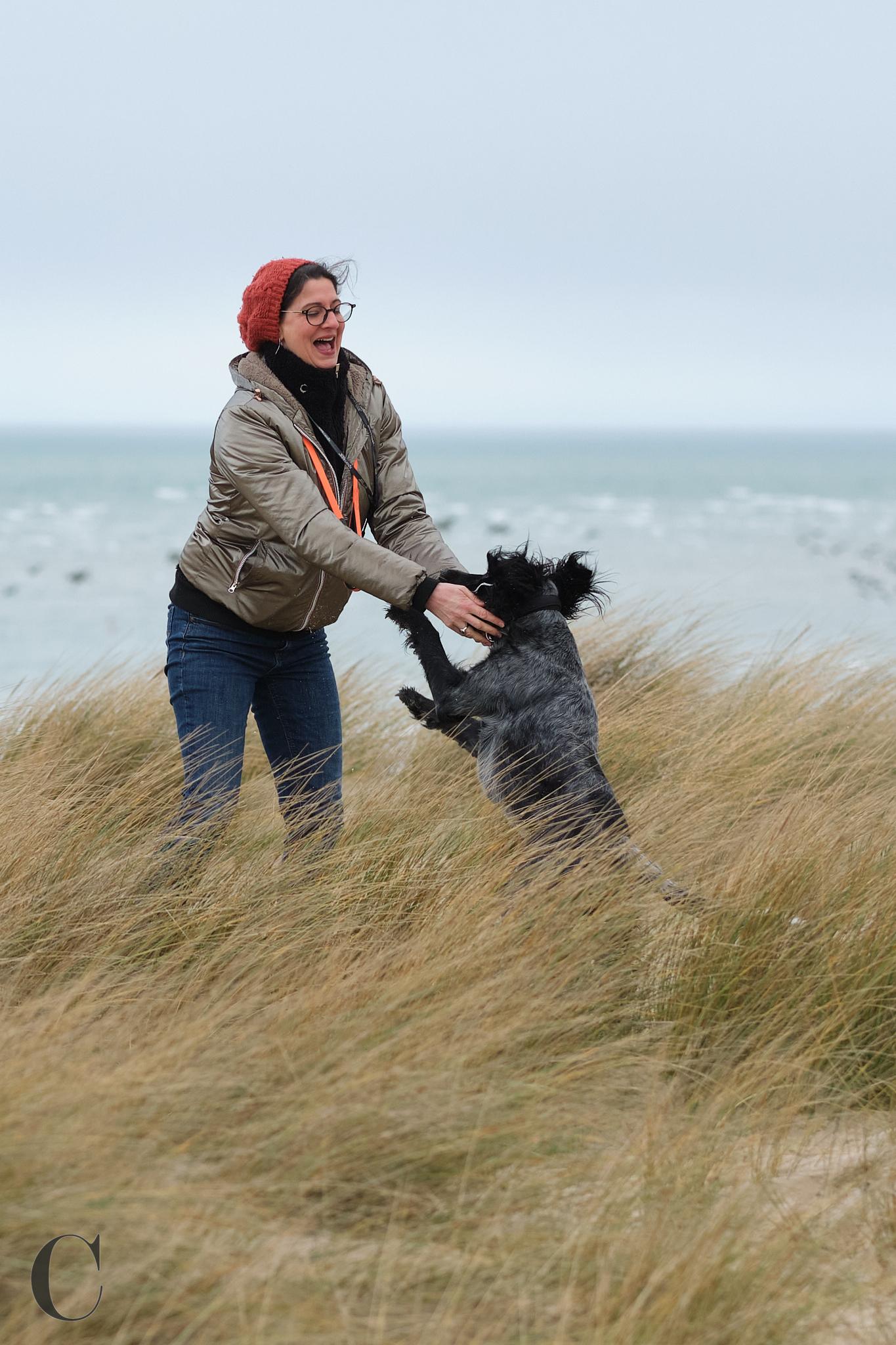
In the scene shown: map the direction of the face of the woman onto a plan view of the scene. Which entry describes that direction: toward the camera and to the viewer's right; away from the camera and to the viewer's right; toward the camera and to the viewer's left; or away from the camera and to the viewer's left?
toward the camera and to the viewer's right

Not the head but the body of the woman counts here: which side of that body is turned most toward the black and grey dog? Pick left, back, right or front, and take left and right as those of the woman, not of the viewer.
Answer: front

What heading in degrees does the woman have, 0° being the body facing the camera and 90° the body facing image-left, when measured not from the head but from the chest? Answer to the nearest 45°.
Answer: approximately 315°
